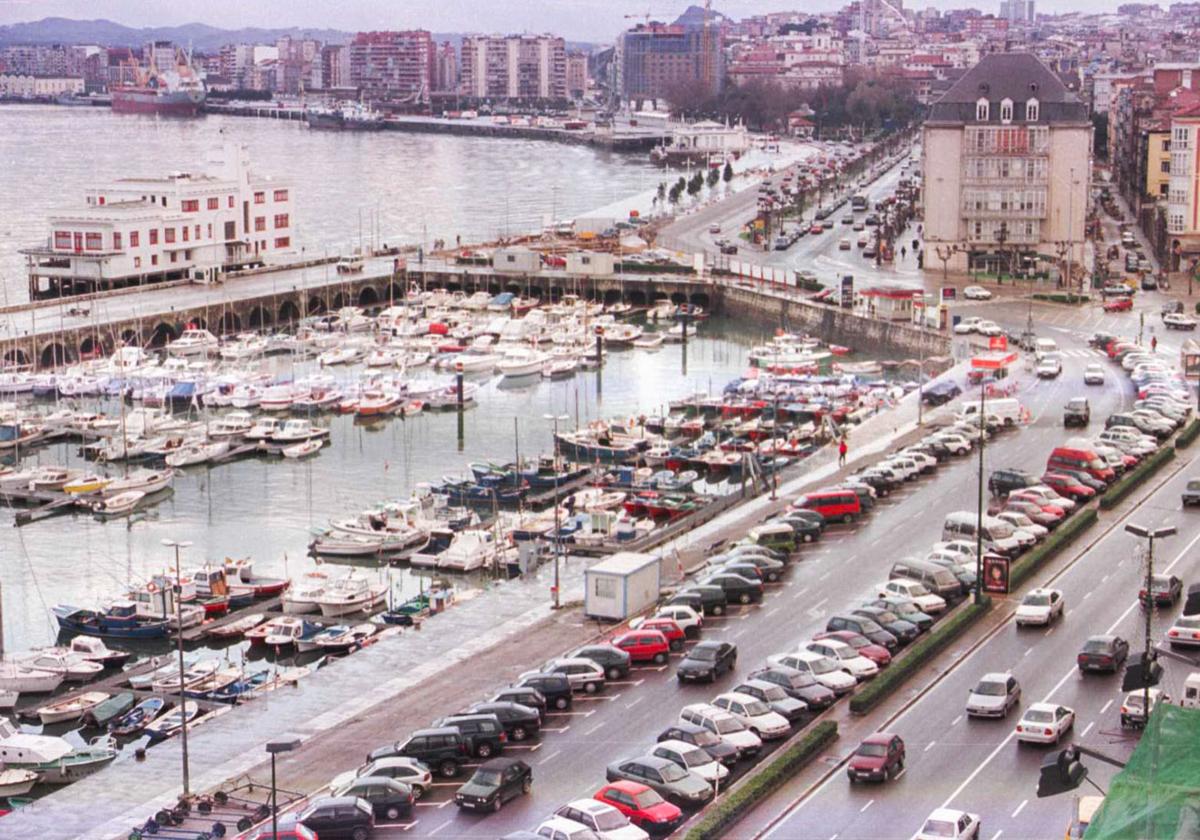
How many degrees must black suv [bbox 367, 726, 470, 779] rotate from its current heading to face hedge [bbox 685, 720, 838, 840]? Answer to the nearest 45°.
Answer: approximately 135° to its left

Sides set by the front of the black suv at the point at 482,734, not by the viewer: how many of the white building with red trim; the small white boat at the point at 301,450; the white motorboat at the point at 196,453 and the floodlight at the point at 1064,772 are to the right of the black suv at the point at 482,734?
3

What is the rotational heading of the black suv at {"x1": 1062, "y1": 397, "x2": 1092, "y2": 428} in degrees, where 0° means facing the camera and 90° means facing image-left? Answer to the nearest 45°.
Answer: approximately 45°

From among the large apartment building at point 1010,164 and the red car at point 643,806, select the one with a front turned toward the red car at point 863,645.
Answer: the large apartment building

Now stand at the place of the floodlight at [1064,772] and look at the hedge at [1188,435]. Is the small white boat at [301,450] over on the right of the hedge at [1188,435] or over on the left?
left

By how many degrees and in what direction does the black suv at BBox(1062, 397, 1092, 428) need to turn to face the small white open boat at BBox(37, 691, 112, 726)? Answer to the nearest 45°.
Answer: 0° — it already faces it

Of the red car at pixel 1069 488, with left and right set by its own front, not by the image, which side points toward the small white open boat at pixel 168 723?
right

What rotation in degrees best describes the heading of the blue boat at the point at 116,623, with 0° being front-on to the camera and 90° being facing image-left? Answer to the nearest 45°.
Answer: approximately 90°

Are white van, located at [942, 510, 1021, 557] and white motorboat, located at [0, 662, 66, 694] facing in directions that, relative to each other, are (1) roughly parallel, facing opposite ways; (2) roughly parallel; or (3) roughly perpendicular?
roughly perpendicular

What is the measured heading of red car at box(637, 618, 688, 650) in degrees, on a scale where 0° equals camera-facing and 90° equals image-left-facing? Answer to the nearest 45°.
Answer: approximately 90°

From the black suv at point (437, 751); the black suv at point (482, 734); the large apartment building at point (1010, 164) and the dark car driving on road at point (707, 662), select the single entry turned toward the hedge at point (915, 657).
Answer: the large apartment building

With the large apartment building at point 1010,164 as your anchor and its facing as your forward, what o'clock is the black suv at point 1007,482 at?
The black suv is roughly at 12 o'clock from the large apartment building.
